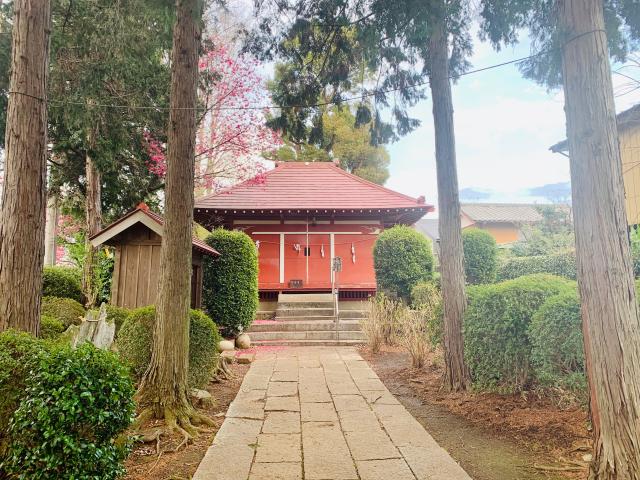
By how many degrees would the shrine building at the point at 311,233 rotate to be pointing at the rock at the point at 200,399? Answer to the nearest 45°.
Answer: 0° — it already faces it

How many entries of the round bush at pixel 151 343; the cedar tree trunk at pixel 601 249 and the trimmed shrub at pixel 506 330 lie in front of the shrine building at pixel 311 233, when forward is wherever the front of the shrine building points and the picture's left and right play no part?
3

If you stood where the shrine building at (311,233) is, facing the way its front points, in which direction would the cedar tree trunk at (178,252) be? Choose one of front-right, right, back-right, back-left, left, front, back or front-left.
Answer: front

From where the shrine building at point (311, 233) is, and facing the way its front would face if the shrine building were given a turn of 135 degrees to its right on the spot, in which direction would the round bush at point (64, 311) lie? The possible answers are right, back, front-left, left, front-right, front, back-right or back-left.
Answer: left

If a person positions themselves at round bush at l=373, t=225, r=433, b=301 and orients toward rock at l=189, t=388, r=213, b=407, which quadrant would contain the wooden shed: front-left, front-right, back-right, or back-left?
front-right

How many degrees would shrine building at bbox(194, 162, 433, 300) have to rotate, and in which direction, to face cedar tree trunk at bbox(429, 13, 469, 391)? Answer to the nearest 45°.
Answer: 0° — it already faces it

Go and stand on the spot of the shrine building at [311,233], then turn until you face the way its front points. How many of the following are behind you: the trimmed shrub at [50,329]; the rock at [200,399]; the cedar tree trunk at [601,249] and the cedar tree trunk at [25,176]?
0

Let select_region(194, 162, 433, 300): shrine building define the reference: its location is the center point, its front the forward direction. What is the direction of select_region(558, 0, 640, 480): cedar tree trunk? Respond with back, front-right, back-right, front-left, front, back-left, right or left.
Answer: front

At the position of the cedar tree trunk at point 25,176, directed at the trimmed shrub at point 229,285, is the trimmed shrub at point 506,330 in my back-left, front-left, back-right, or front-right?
front-right

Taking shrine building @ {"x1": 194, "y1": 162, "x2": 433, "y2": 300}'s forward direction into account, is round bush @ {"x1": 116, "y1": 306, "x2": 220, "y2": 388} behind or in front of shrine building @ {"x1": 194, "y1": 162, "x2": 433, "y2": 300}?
in front

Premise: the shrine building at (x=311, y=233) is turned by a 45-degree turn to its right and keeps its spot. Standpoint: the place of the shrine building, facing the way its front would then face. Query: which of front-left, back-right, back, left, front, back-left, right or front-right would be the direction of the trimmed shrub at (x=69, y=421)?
front-left

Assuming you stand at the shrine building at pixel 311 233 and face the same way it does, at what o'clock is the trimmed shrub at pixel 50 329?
The trimmed shrub is roughly at 1 o'clock from the shrine building.

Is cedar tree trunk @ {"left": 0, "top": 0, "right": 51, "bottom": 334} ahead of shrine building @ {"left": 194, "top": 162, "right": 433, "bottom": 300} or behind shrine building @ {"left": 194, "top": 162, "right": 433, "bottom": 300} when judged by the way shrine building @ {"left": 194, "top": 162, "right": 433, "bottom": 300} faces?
ahead

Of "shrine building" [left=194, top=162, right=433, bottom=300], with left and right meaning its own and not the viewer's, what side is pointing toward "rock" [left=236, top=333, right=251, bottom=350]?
front

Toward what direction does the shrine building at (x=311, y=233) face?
toward the camera
